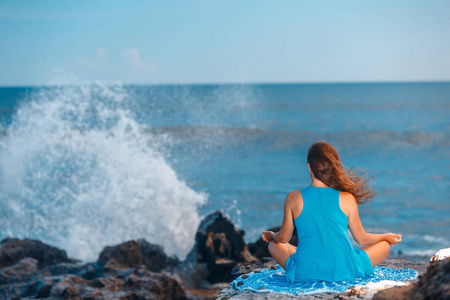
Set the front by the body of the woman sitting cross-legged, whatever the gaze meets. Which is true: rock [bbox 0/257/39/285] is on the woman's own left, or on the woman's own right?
on the woman's own left

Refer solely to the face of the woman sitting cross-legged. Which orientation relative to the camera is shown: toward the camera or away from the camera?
away from the camera

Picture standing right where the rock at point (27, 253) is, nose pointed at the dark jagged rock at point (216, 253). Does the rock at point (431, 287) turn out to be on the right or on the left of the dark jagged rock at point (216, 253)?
right

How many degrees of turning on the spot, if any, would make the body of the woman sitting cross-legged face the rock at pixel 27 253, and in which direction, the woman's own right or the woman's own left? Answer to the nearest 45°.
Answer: approximately 45° to the woman's own left

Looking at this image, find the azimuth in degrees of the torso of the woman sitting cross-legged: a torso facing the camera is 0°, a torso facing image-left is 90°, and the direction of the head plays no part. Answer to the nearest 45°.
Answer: approximately 180°

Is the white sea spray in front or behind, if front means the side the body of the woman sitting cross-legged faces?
in front

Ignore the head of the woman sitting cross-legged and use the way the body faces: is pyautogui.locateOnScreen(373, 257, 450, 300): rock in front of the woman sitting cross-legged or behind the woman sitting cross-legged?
behind
